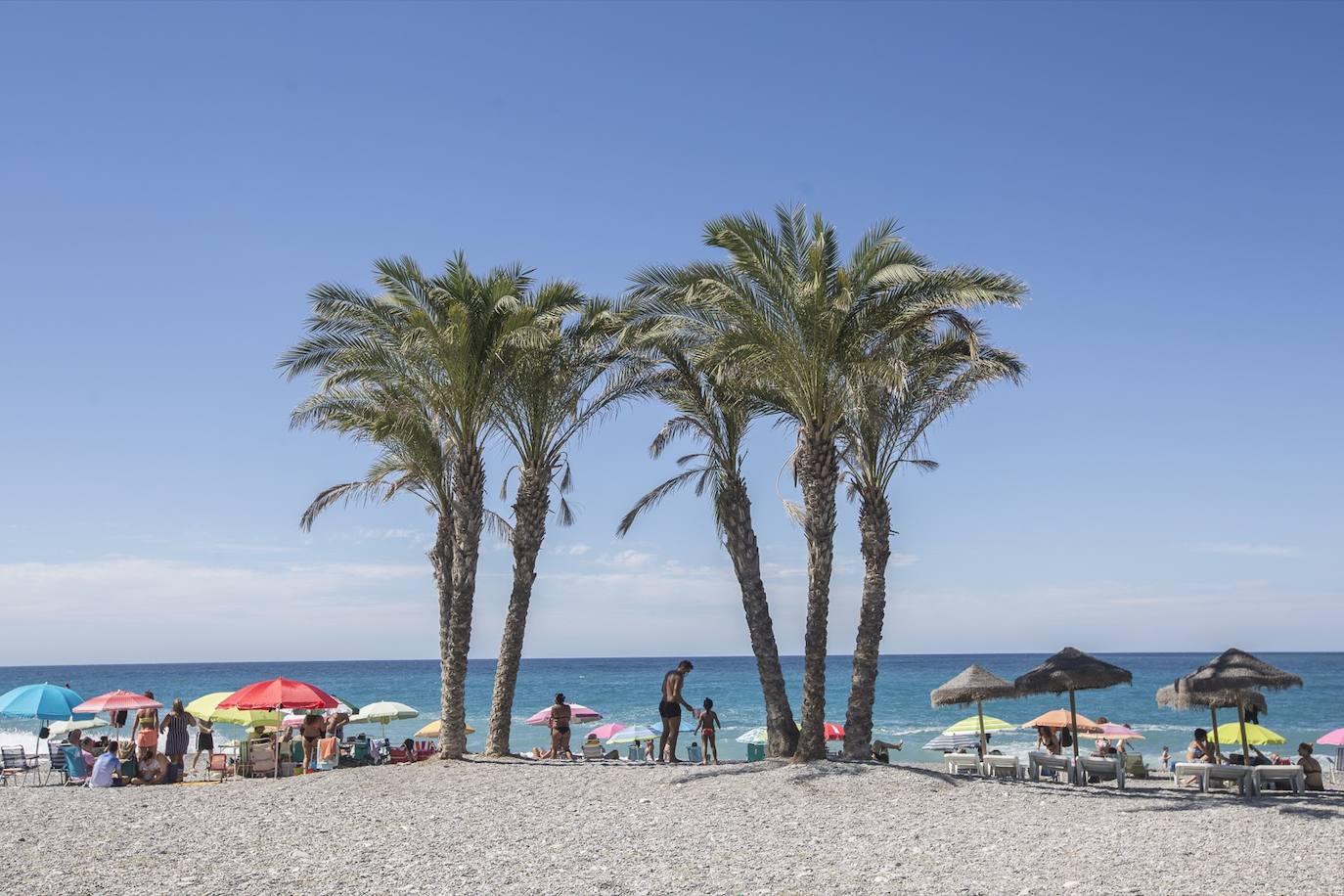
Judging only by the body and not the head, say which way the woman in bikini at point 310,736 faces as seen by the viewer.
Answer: away from the camera

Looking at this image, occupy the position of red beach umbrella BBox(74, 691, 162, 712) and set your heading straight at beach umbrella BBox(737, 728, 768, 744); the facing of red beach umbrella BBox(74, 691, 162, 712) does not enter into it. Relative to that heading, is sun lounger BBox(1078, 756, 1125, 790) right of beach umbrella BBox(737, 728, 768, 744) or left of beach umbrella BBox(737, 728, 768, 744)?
right

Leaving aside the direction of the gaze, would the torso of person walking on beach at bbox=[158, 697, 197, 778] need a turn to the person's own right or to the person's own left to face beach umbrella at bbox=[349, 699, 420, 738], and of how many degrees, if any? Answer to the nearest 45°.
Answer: approximately 45° to the person's own right

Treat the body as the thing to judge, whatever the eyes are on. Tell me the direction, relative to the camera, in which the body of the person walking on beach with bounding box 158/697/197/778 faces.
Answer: away from the camera

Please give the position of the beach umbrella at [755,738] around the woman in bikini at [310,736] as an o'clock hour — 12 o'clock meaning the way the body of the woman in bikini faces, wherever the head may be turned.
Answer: The beach umbrella is roughly at 2 o'clock from the woman in bikini.

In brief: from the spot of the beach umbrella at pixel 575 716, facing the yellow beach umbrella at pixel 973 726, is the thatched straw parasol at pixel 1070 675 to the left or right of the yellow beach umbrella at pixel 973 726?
right
